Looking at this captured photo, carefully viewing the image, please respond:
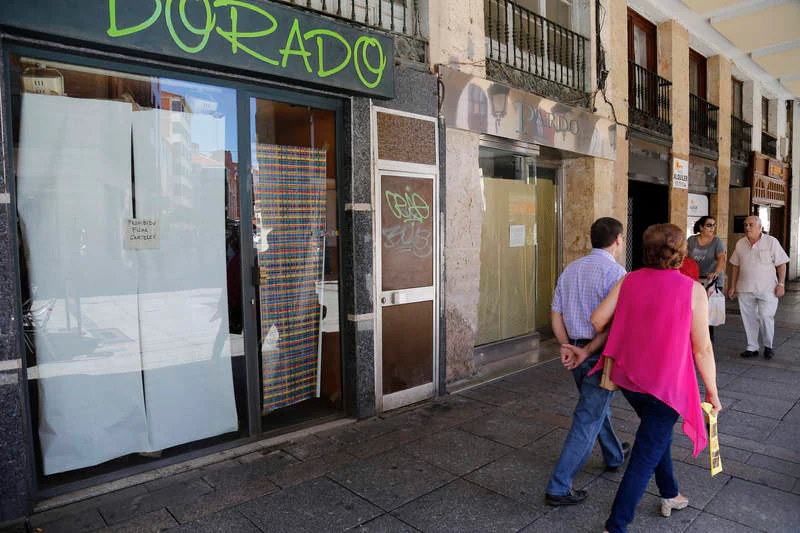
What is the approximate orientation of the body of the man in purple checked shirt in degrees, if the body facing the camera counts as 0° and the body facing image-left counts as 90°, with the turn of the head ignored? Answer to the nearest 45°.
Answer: approximately 225°

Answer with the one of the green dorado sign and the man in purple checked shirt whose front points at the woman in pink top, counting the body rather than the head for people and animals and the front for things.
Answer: the green dorado sign

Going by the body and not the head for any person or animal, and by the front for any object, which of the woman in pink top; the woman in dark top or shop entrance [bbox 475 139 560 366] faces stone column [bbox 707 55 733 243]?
the woman in pink top

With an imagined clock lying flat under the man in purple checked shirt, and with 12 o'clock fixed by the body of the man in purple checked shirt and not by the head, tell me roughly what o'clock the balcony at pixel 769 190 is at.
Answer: The balcony is roughly at 11 o'clock from the man in purple checked shirt.

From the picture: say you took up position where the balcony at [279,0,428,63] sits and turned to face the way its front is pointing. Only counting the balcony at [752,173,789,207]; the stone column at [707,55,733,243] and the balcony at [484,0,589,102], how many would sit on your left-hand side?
3

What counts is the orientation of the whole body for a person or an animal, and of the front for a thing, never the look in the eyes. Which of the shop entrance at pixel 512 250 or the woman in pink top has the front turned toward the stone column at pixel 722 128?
the woman in pink top

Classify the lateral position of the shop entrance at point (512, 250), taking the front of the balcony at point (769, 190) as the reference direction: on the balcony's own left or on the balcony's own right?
on the balcony's own right

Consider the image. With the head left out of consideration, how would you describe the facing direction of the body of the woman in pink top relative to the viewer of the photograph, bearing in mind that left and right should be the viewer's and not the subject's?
facing away from the viewer

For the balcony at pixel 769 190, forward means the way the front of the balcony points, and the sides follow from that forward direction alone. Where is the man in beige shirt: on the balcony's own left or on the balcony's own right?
on the balcony's own right

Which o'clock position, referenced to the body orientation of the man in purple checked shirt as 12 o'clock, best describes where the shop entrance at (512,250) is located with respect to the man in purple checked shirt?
The shop entrance is roughly at 10 o'clock from the man in purple checked shirt.

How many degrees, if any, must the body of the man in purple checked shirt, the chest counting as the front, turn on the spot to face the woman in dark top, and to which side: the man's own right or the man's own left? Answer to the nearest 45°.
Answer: approximately 45° to the man's own left

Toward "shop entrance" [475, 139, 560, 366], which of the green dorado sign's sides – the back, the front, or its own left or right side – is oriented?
left

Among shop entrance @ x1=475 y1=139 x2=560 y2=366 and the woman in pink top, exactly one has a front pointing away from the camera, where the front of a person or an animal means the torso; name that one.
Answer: the woman in pink top
